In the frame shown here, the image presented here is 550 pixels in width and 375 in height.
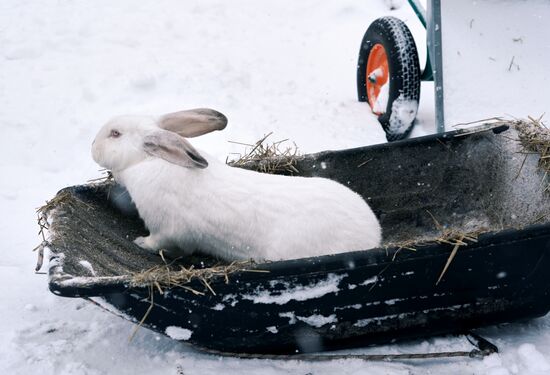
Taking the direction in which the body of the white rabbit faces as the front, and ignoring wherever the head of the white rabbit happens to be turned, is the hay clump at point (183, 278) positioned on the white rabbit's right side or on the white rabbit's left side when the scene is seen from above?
on the white rabbit's left side

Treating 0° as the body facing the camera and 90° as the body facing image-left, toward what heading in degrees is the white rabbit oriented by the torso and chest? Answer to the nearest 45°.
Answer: approximately 90°
